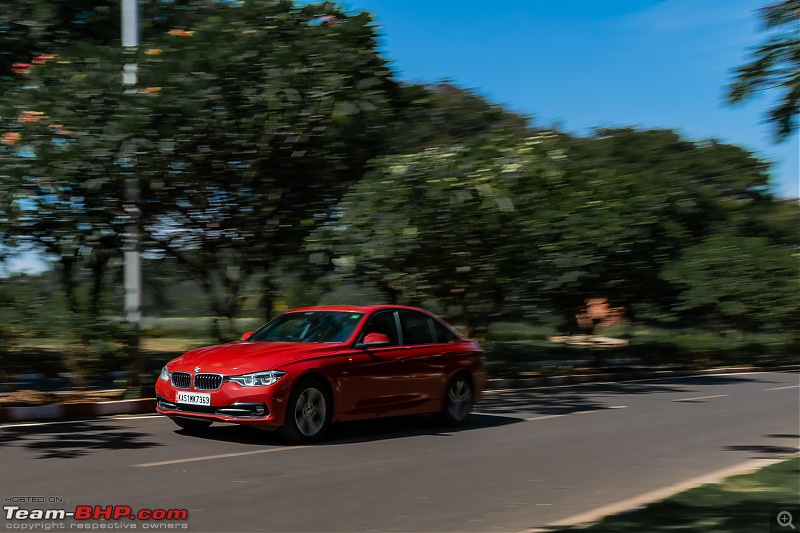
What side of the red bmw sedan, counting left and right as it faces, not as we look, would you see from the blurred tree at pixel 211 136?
right

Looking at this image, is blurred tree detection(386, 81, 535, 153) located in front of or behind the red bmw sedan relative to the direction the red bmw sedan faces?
behind

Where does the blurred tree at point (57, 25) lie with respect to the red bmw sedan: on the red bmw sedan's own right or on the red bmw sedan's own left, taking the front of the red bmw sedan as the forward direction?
on the red bmw sedan's own right

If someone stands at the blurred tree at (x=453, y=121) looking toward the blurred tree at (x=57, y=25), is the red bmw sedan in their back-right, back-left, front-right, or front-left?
front-left

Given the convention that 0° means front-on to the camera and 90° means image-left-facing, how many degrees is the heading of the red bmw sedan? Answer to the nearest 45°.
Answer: approximately 45°

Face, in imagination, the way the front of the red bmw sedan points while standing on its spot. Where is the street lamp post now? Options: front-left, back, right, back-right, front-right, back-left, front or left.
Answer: right

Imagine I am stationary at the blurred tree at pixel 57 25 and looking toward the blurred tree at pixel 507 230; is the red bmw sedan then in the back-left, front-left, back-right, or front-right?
front-right
